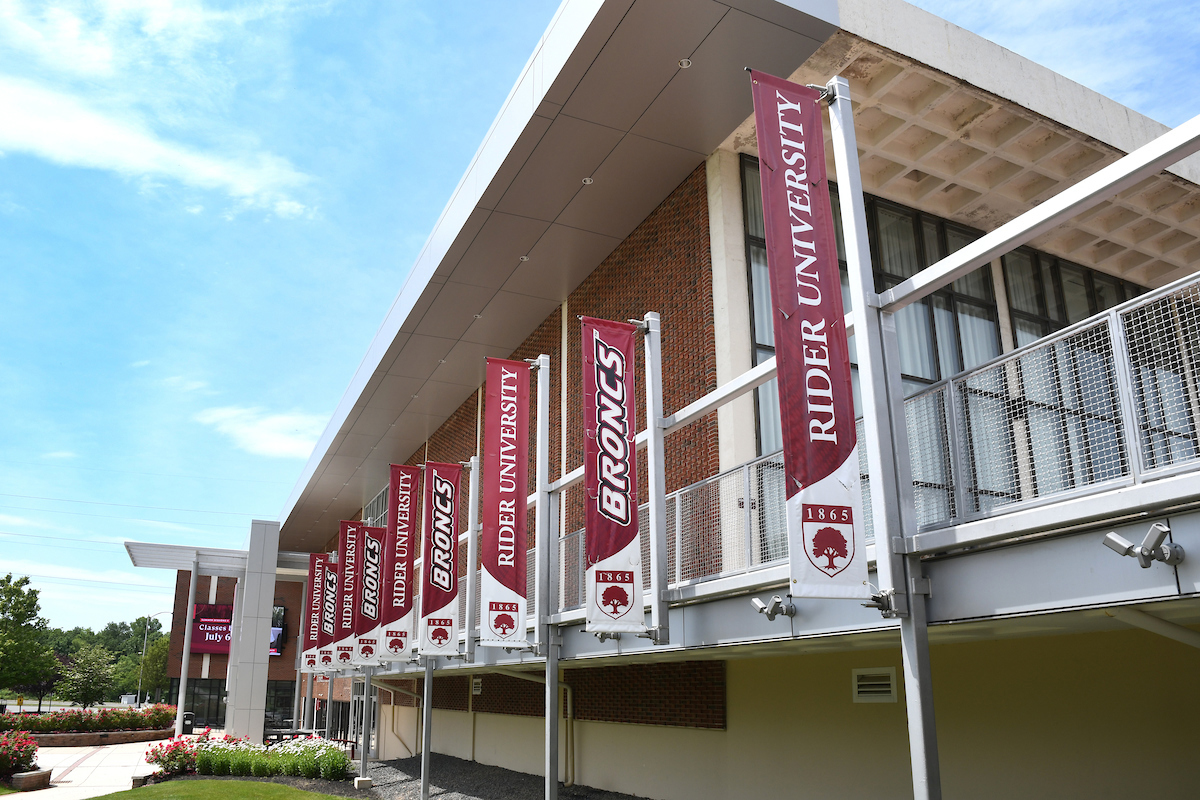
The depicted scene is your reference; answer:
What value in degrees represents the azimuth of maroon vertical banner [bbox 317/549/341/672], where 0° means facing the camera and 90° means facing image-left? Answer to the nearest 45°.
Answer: approximately 0°

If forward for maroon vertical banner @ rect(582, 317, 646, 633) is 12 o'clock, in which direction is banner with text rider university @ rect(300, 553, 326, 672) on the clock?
The banner with text rider university is roughly at 5 o'clock from the maroon vertical banner.

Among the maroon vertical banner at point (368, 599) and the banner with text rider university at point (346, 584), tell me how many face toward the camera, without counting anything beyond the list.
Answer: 2

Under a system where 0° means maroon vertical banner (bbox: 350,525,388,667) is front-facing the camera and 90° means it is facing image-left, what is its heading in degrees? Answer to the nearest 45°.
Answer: approximately 0°
